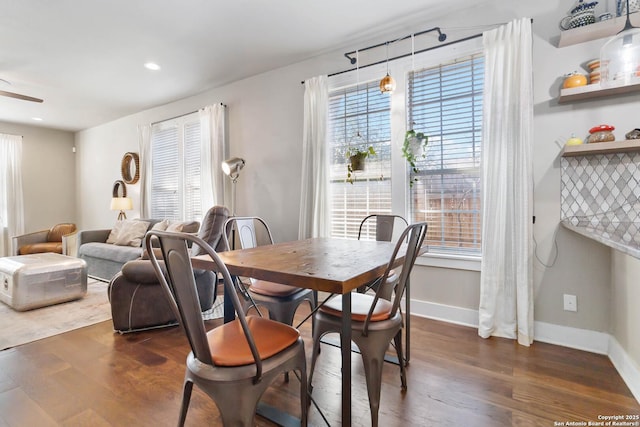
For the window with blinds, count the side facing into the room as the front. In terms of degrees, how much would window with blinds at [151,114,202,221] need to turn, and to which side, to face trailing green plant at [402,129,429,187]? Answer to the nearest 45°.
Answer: approximately 90° to its left

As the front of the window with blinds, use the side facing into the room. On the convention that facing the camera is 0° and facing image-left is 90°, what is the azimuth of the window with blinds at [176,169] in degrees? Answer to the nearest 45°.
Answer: approximately 45°

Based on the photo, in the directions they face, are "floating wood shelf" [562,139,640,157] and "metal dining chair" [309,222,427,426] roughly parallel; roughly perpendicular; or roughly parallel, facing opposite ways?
roughly perpendicular

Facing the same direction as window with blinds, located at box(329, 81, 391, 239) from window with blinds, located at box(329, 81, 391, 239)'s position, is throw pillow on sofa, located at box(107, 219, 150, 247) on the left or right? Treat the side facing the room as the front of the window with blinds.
on its right

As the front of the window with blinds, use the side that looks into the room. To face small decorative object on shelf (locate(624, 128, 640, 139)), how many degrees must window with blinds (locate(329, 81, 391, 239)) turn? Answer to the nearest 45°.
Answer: approximately 90° to its left

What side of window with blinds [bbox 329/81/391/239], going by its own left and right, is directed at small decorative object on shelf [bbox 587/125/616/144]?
left

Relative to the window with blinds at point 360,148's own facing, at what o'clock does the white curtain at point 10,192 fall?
The white curtain is roughly at 2 o'clock from the window with blinds.

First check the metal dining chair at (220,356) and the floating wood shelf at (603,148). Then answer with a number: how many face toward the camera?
1

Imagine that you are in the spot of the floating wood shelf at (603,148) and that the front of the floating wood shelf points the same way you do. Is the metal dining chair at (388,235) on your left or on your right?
on your right
